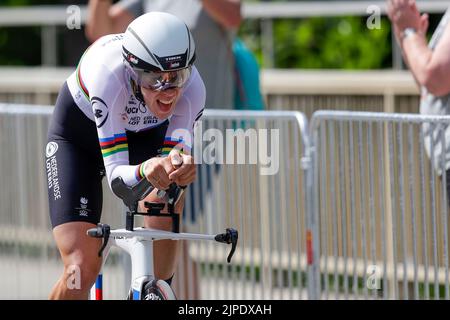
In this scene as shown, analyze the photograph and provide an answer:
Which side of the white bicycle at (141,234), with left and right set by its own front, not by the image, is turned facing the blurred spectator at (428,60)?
left

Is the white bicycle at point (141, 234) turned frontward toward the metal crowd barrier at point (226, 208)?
no

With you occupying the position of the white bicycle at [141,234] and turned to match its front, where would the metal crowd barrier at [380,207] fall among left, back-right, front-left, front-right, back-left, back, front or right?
left

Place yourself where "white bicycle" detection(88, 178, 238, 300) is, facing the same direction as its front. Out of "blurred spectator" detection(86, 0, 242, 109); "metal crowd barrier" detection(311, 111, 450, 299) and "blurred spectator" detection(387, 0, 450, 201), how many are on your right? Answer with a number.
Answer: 0

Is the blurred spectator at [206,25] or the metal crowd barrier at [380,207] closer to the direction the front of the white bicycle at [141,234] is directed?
the metal crowd barrier

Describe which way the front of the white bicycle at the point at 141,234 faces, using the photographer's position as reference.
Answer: facing the viewer and to the right of the viewer

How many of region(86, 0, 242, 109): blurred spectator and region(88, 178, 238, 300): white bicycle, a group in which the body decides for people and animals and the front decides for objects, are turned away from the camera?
0

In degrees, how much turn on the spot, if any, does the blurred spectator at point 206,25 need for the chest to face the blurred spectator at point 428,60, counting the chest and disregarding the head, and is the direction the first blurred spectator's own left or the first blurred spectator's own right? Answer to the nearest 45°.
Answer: approximately 45° to the first blurred spectator's own left

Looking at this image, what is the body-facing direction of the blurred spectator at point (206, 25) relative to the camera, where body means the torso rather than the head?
toward the camera

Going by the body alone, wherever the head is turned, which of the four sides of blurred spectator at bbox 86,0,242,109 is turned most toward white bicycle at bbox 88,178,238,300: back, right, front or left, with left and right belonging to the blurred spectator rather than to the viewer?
front
